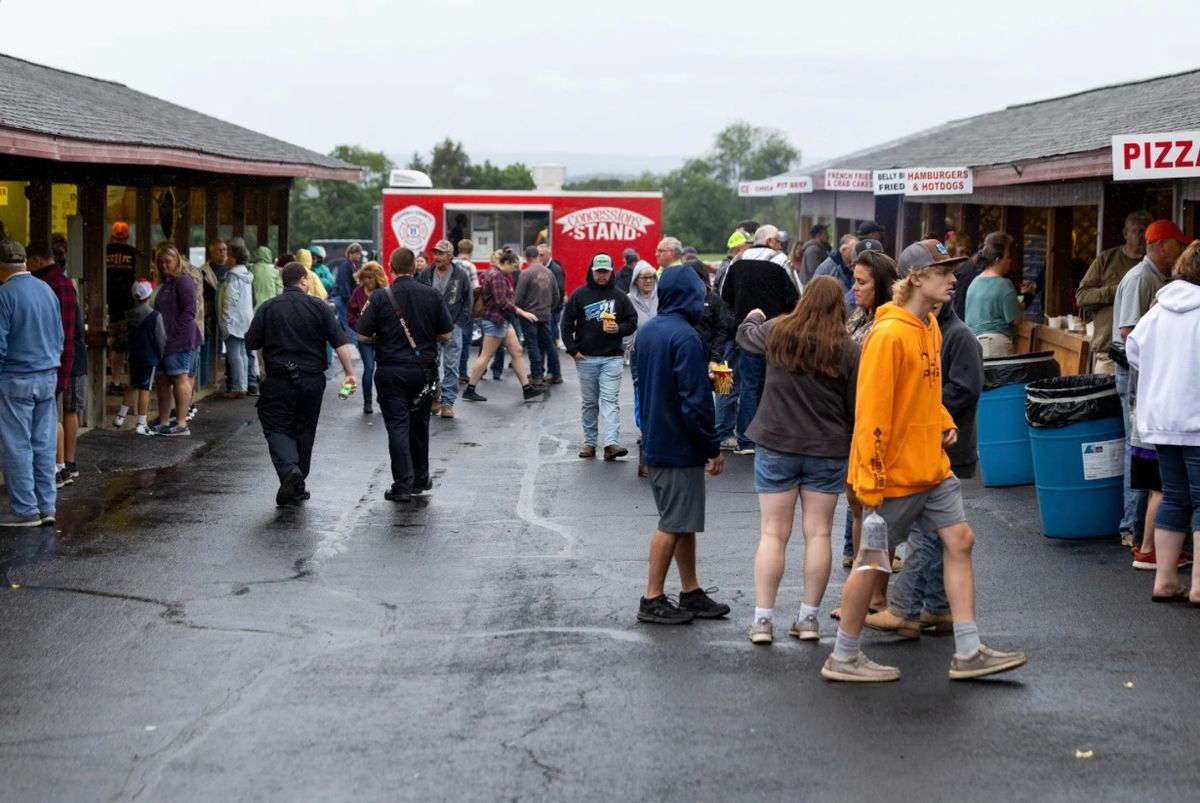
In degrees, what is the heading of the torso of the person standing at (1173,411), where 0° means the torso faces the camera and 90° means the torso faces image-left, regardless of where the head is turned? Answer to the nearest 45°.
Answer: approximately 180°

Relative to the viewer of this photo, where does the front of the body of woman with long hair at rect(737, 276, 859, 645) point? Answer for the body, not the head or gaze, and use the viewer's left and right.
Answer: facing away from the viewer

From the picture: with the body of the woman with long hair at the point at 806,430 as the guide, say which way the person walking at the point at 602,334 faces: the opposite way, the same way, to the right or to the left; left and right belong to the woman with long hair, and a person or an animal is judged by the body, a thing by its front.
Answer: the opposite way

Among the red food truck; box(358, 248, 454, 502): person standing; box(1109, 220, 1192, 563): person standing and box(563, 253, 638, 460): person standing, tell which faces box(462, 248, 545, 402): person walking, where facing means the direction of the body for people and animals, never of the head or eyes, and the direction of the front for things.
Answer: box(358, 248, 454, 502): person standing

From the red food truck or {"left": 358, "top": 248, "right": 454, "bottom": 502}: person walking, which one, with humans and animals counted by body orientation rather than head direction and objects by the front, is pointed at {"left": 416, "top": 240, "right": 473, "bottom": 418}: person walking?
{"left": 358, "top": 248, "right": 454, "bottom": 502}: person walking

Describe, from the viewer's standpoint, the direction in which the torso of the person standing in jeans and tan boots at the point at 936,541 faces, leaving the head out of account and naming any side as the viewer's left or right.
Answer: facing to the left of the viewer

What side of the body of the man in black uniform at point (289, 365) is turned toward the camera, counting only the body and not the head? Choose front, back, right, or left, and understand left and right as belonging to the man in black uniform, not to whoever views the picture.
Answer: back
